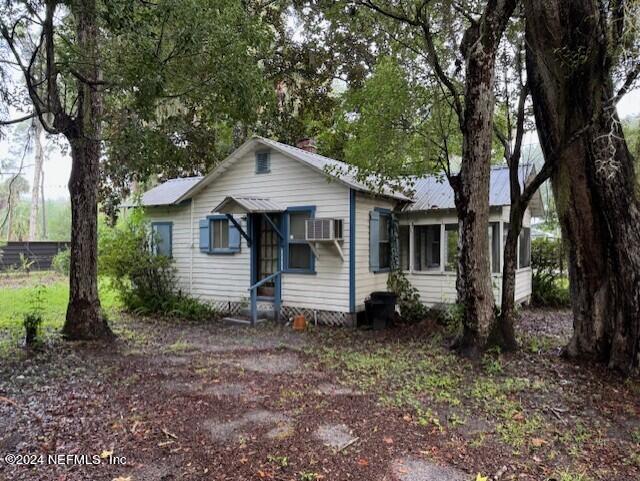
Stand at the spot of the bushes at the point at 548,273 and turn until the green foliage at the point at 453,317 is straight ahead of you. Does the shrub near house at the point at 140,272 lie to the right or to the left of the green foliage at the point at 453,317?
right

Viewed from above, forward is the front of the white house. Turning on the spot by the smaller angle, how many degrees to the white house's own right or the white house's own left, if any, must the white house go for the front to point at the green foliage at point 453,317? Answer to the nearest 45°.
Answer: approximately 90° to the white house's own left

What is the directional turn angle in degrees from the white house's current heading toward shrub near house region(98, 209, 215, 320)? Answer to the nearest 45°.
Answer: approximately 45° to its right

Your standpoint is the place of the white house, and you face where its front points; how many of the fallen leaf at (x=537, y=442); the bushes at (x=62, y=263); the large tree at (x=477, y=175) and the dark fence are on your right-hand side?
2

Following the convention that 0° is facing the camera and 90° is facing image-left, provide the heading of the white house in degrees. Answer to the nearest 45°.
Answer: approximately 45°

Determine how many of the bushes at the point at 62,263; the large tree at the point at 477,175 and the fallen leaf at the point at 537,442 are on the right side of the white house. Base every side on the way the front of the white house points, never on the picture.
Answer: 1

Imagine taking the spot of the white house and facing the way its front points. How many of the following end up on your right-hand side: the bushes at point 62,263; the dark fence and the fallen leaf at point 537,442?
2

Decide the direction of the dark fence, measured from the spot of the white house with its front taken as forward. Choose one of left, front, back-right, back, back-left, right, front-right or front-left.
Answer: right

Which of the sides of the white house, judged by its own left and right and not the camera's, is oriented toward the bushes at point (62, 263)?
right

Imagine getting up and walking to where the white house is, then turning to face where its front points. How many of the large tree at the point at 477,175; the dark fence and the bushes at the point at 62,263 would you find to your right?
2

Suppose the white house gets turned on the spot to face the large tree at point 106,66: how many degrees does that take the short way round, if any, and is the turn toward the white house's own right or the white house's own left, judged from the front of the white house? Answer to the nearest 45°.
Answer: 0° — it already faces it

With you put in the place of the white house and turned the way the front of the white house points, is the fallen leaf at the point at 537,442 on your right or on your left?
on your left
